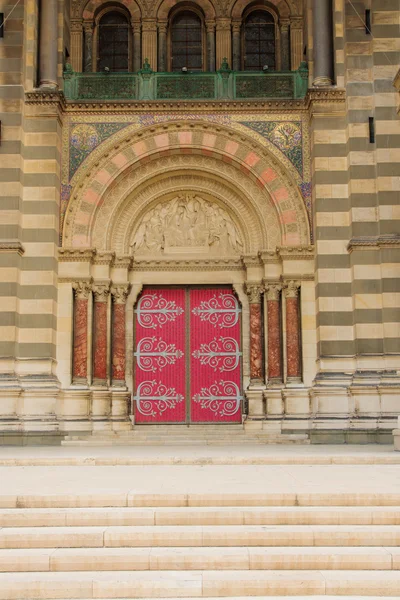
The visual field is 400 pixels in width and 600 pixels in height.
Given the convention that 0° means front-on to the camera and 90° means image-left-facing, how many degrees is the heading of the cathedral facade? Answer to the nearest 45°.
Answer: approximately 0°
